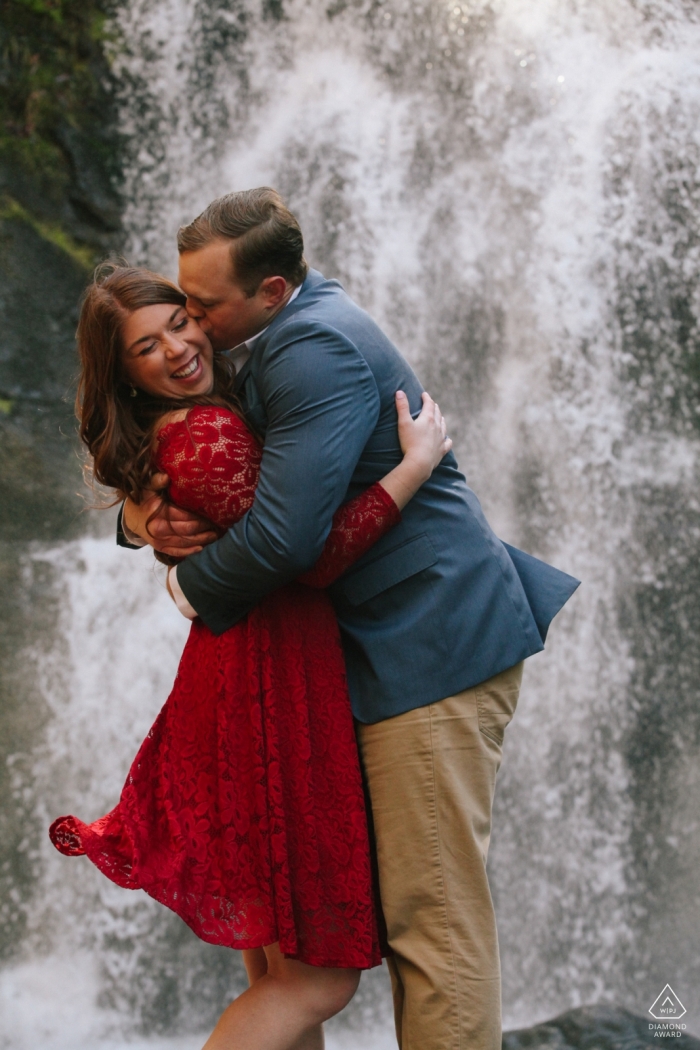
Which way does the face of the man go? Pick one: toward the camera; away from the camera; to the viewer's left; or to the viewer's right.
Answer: to the viewer's left

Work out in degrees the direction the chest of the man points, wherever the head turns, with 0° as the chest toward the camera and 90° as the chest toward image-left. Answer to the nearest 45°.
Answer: approximately 90°

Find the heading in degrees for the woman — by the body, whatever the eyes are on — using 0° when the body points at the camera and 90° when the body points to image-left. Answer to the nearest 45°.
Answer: approximately 270°

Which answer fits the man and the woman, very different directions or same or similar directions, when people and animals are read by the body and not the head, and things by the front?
very different directions
